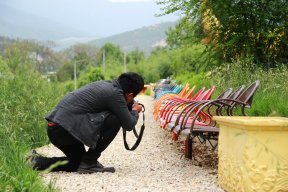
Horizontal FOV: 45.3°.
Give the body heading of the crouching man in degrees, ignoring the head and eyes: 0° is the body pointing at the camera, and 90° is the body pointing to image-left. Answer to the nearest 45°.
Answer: approximately 270°
